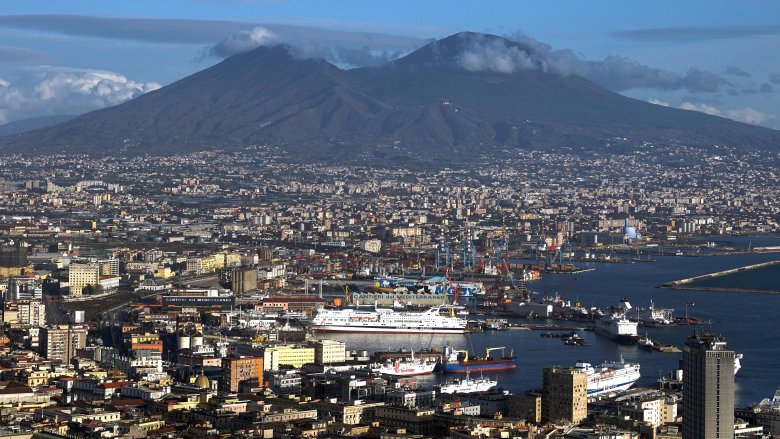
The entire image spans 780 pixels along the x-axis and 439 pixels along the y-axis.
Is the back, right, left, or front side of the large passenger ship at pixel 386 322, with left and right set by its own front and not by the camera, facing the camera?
left

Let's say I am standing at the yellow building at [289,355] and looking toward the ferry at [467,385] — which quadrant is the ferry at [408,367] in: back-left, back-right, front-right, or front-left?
front-left

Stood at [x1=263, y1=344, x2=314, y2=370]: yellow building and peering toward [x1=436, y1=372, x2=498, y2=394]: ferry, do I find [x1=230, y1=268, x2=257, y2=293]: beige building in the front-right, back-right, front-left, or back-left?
back-left
